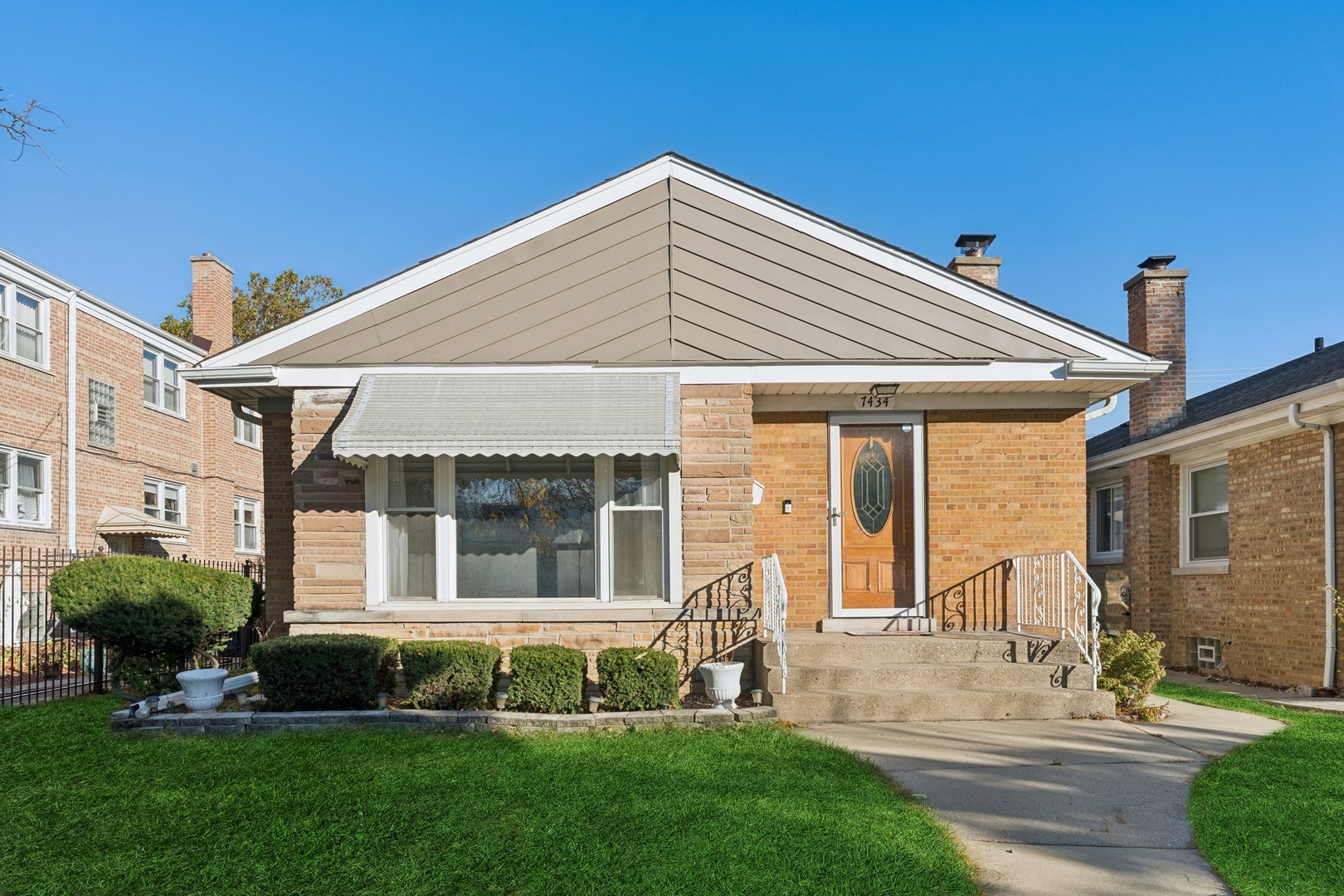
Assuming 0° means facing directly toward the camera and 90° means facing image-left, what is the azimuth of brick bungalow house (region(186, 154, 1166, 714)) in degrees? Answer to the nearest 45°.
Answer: approximately 0°

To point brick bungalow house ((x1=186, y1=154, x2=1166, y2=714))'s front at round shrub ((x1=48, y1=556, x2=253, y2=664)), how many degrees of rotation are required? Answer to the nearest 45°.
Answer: approximately 90° to its right

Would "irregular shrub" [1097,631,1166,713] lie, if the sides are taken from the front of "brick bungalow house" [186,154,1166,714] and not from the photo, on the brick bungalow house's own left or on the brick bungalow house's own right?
on the brick bungalow house's own left

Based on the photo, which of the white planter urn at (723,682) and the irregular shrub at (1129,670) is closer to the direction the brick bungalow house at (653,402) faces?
the white planter urn

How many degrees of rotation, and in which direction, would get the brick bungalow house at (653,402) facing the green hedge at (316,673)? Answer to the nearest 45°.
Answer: approximately 45° to its right

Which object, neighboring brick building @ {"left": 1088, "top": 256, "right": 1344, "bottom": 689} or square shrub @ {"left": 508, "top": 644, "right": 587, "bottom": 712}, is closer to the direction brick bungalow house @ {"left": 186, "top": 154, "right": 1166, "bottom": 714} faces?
the square shrub

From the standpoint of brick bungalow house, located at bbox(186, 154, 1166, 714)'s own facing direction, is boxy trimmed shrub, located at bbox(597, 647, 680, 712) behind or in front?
in front
